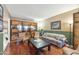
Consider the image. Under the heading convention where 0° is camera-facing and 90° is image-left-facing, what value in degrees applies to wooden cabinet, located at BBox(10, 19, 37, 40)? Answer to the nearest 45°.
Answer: approximately 0°

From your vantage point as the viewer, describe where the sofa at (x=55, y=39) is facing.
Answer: facing the viewer and to the left of the viewer

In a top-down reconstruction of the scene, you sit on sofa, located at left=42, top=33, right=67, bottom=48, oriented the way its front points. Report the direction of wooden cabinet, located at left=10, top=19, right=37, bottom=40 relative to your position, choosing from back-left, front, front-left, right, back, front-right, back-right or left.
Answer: front-right
